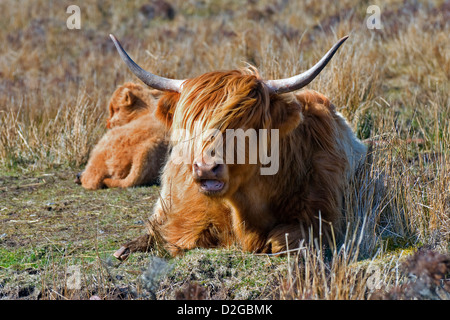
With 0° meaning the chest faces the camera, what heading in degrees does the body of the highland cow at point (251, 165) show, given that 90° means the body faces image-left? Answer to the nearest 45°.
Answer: approximately 45°

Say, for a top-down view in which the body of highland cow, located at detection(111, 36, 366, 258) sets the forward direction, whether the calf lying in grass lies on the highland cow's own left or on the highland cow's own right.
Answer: on the highland cow's own right
